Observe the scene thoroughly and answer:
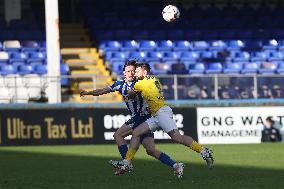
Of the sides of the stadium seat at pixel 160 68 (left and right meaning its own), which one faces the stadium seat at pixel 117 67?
right

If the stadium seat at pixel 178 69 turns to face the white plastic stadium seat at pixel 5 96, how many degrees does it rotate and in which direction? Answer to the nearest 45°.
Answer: approximately 45° to its right

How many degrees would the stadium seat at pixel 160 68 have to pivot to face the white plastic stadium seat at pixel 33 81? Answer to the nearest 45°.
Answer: approximately 45° to its right

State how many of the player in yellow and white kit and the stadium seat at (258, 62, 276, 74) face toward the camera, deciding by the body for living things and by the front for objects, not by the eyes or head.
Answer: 1

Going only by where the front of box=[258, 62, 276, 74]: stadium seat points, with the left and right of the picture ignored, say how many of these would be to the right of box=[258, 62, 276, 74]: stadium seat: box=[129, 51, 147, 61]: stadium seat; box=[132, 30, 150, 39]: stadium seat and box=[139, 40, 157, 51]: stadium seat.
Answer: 3

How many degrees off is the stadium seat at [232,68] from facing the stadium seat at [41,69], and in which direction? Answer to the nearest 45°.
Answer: approximately 90° to its right

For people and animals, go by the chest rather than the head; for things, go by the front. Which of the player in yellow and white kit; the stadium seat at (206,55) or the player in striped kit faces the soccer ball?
the stadium seat

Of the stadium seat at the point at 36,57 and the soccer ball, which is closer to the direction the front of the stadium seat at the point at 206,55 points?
the soccer ball
